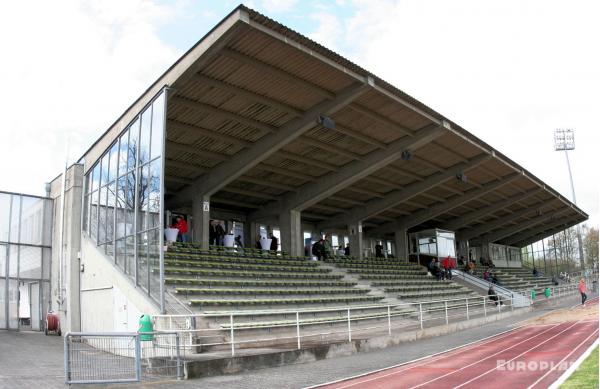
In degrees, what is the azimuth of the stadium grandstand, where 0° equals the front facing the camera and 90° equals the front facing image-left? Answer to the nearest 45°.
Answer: approximately 315°

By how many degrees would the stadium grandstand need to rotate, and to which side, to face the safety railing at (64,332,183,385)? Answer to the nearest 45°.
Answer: approximately 45° to its right
